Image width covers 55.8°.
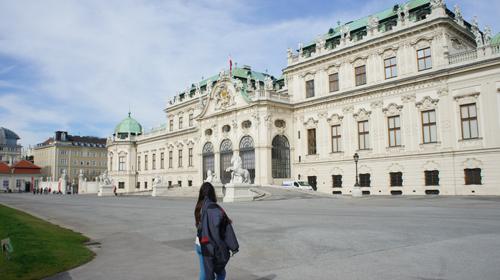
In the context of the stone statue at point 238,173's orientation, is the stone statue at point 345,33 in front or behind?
behind

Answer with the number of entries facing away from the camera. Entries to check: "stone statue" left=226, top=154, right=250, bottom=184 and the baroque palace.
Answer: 0

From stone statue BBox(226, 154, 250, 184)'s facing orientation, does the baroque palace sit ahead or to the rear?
to the rear

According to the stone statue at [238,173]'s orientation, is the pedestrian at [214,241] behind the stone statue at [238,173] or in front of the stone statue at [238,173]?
in front

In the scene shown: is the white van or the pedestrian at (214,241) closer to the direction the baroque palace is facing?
the pedestrian

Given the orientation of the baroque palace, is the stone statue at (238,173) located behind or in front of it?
in front

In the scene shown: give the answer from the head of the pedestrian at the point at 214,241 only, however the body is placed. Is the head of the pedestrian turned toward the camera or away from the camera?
away from the camera

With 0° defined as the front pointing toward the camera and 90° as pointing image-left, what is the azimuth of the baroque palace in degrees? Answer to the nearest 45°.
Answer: approximately 45°

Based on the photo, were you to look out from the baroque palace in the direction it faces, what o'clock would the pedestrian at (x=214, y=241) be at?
The pedestrian is roughly at 11 o'clock from the baroque palace.

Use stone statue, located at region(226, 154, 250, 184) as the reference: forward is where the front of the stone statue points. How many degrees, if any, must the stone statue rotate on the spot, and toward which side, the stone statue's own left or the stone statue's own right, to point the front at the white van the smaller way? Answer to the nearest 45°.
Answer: approximately 180°
